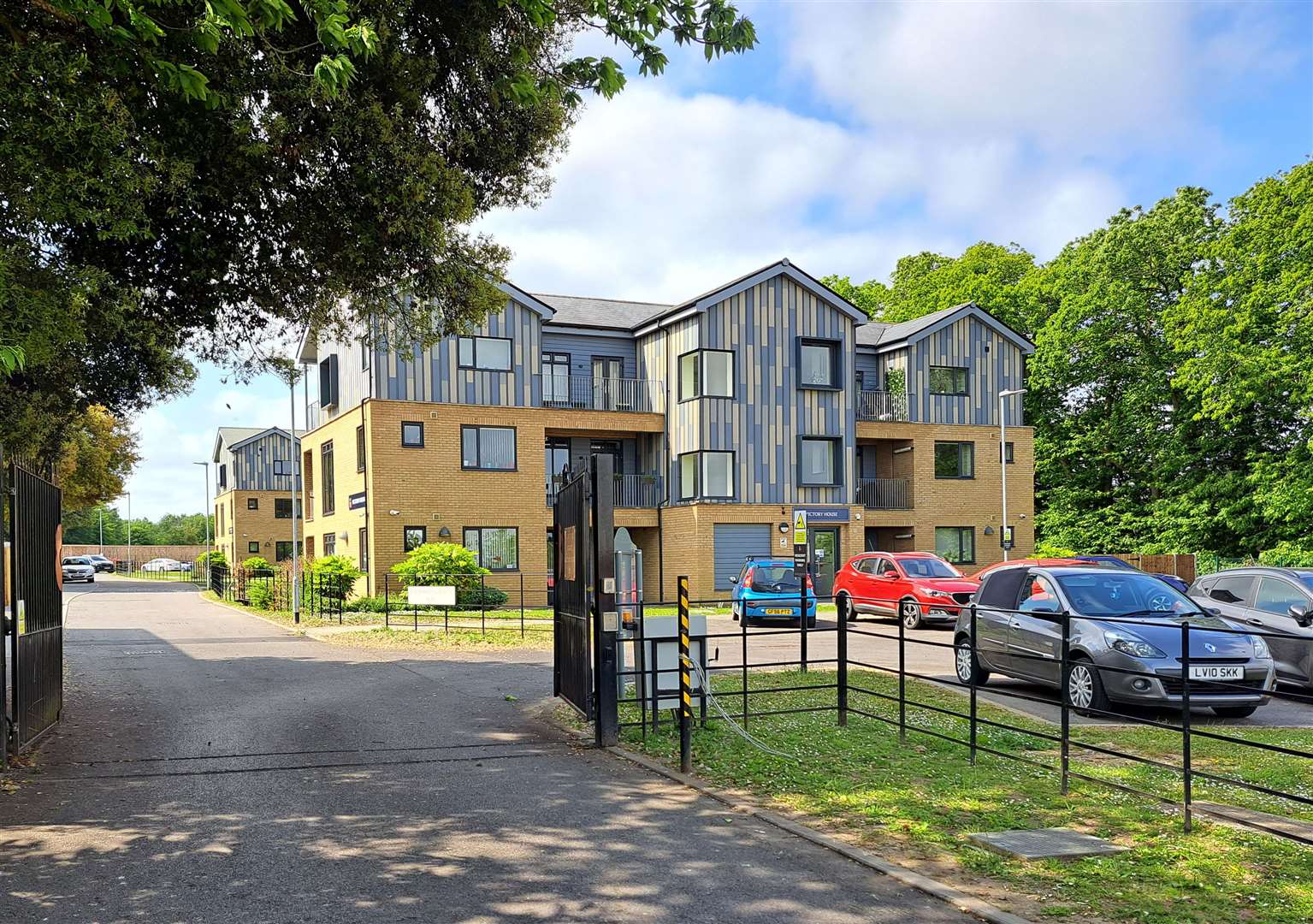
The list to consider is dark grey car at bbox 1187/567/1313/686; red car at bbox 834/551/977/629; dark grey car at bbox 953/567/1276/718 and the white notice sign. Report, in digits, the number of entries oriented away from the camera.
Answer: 0

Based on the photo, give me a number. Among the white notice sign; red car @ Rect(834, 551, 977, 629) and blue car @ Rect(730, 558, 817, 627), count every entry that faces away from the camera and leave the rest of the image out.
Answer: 1

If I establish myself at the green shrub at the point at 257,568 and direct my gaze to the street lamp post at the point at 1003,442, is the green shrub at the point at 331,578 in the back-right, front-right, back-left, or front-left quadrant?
front-right

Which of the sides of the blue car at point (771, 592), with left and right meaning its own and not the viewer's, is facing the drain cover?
back

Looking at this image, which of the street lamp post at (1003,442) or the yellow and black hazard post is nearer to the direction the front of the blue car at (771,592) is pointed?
the street lamp post

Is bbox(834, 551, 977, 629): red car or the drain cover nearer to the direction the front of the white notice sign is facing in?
the drain cover

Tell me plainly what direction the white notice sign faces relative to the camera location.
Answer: facing the viewer

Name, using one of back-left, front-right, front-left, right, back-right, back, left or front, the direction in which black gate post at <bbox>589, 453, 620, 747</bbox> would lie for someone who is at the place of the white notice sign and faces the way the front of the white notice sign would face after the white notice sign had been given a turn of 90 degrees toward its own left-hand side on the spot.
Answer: right

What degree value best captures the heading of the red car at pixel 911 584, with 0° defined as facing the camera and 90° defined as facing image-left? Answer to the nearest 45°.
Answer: approximately 315°

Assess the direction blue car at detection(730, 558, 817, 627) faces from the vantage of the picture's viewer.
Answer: facing away from the viewer
